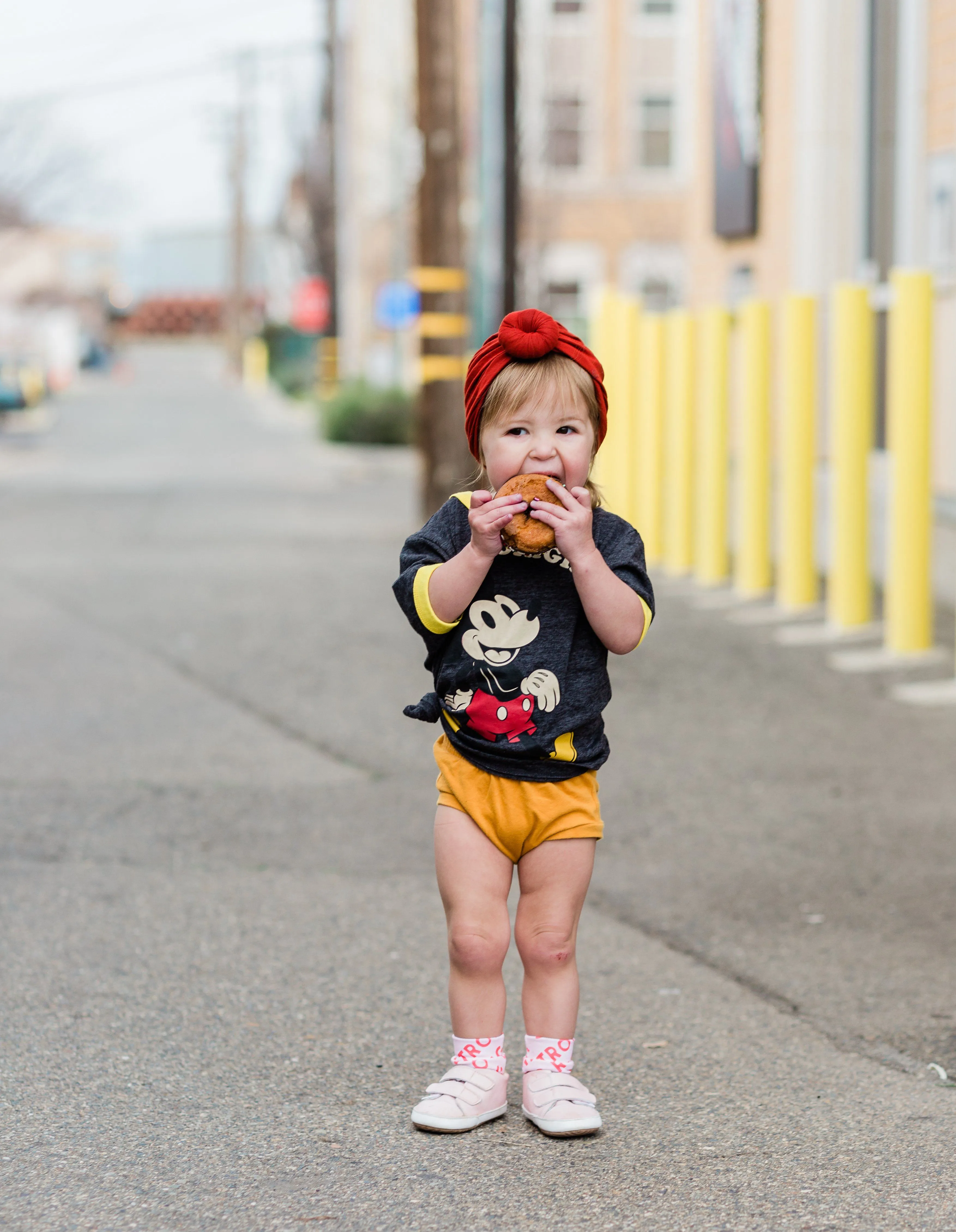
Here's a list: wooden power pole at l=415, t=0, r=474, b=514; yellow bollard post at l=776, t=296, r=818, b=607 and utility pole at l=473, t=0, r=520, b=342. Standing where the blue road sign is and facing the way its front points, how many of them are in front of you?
3

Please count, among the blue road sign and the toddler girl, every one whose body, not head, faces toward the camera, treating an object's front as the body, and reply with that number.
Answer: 2

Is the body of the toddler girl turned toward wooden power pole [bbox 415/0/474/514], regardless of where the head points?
no

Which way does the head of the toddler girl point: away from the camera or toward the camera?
toward the camera

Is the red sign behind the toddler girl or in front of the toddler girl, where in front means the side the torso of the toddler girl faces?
behind

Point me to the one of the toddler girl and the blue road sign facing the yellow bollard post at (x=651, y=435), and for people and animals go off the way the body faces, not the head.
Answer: the blue road sign

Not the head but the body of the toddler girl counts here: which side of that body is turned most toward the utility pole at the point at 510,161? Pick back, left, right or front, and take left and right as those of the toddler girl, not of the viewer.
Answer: back

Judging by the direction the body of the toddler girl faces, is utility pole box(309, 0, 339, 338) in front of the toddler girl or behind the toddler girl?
behind

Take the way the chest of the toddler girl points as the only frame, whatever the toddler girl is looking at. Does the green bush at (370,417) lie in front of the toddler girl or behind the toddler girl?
behind

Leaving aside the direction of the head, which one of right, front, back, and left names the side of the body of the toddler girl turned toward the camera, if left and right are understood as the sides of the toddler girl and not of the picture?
front

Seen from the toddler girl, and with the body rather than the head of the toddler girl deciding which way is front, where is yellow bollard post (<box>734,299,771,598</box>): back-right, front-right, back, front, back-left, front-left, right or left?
back

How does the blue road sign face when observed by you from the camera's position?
facing the viewer

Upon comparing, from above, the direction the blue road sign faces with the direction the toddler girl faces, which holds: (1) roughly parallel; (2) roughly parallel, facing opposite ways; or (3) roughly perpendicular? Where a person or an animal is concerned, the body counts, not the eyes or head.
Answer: roughly parallel

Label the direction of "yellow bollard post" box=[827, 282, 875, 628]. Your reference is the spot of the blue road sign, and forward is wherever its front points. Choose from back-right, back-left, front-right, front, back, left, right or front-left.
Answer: front

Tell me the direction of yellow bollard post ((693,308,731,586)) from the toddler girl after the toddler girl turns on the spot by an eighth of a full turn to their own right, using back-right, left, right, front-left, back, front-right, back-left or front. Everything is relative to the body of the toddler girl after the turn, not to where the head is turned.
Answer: back-right
